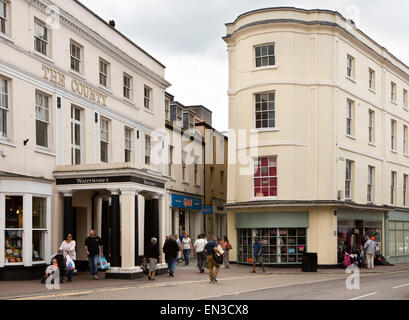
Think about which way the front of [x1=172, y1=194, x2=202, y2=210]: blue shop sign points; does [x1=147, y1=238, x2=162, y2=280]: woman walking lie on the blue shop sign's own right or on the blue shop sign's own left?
on the blue shop sign's own right

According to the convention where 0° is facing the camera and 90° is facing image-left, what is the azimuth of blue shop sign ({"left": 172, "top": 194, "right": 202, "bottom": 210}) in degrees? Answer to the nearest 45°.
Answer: approximately 315°

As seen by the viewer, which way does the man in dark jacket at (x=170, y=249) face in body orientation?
away from the camera

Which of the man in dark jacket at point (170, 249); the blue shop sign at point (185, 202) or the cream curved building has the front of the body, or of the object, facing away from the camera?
the man in dark jacket

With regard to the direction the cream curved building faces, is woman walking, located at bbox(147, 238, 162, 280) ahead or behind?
ahead

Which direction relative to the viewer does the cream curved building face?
toward the camera
